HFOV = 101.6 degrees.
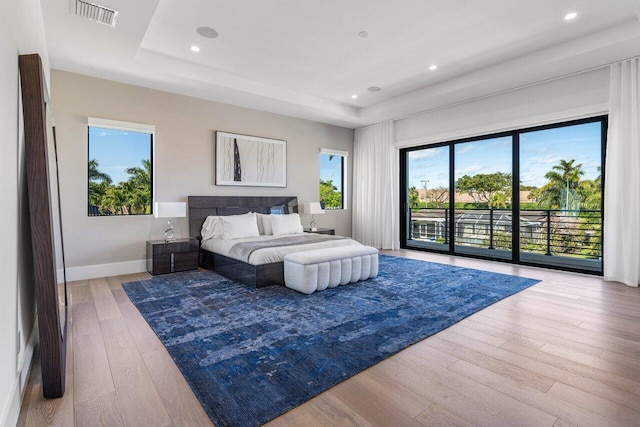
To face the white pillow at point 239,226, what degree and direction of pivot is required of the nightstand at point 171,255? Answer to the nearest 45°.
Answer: approximately 90° to its left

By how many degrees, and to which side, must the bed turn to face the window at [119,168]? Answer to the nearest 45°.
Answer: approximately 135° to its right

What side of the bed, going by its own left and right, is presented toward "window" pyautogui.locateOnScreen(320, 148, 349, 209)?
left

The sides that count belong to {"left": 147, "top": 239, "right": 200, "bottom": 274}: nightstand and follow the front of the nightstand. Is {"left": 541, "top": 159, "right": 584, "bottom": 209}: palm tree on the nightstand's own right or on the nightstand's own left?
on the nightstand's own left

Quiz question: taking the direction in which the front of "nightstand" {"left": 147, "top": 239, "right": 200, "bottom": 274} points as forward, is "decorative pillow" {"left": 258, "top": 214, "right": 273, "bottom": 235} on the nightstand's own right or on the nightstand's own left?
on the nightstand's own left

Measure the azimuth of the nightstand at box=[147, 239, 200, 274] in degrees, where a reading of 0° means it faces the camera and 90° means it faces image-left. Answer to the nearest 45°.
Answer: approximately 0°
